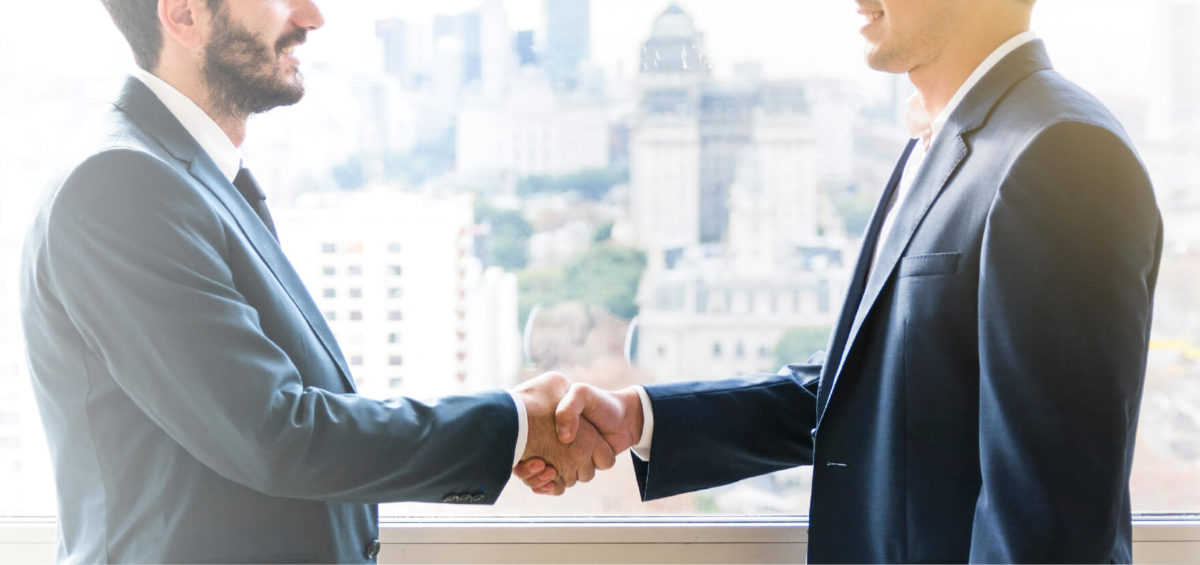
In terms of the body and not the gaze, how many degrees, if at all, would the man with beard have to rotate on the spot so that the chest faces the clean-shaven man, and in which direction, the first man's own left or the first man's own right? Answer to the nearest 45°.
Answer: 0° — they already face them

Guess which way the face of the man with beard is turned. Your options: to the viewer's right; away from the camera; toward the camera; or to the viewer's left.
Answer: to the viewer's right

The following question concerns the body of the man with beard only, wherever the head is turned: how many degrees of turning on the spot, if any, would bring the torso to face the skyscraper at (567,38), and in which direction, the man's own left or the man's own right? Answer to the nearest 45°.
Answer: approximately 45° to the man's own left

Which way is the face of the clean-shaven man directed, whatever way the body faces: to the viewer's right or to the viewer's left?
to the viewer's left

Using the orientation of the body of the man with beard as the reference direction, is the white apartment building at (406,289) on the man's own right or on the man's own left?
on the man's own left

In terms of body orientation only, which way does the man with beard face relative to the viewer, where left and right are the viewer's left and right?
facing to the right of the viewer

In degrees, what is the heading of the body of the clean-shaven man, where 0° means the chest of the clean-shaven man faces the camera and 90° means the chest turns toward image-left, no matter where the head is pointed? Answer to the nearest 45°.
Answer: approximately 90°

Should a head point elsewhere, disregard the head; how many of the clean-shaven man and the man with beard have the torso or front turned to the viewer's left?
1

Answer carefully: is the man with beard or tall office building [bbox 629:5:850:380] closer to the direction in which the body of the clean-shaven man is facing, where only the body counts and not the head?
the man with beard
